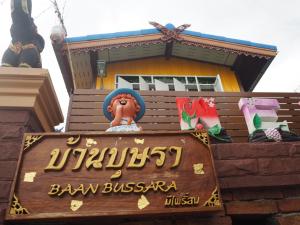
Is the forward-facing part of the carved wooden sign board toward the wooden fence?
no

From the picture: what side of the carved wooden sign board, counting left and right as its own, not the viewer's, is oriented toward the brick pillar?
right

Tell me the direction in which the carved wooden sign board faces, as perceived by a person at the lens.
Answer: facing the viewer

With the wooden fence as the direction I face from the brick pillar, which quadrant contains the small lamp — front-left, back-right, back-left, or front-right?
front-left
